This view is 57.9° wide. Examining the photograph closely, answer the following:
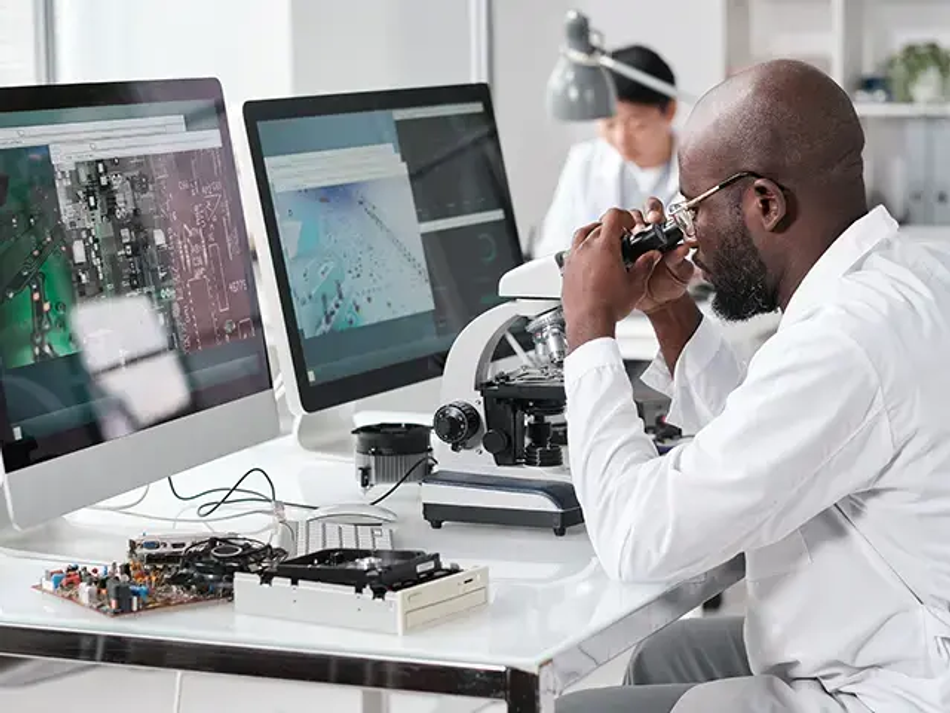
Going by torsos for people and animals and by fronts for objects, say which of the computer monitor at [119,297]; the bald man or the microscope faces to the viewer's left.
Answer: the bald man

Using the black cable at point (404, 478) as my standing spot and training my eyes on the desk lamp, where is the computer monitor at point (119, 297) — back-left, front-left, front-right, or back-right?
back-left

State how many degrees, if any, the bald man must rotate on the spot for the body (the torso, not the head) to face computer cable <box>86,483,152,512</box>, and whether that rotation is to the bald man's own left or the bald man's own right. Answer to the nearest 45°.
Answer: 0° — they already face it

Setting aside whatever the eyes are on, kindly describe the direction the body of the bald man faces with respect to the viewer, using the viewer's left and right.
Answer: facing to the left of the viewer

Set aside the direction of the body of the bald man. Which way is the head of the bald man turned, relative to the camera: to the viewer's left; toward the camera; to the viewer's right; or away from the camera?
to the viewer's left

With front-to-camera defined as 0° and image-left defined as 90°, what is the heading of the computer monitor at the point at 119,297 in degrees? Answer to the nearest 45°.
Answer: approximately 315°

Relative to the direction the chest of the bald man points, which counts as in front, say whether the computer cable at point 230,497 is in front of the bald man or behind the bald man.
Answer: in front

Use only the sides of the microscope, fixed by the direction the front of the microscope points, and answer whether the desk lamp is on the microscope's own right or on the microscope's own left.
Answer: on the microscope's own left

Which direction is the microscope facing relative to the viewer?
to the viewer's right

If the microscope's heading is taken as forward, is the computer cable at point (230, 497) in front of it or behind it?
behind

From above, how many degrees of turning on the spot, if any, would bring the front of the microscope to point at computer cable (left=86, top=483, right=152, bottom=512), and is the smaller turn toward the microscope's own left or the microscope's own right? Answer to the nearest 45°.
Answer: approximately 180°

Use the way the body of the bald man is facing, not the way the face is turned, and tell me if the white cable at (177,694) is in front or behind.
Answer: in front

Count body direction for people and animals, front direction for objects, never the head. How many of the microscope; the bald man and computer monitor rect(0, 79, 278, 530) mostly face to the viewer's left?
1

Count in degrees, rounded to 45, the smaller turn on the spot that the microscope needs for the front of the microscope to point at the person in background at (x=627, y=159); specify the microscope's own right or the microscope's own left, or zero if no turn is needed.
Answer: approximately 90° to the microscope's own left

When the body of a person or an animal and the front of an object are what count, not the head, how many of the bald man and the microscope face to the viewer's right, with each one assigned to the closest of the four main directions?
1
